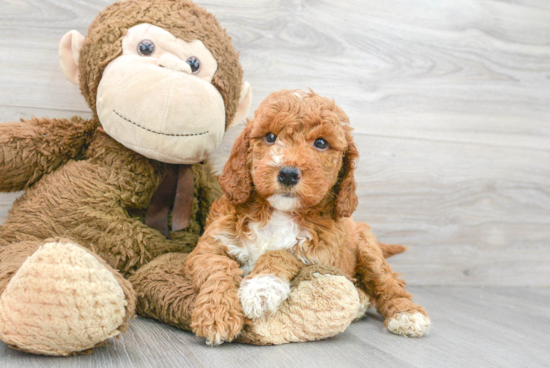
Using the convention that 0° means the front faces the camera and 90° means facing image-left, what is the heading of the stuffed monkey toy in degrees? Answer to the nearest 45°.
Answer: approximately 0°

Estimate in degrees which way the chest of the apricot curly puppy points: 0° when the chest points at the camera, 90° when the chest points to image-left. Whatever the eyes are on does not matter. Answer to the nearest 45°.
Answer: approximately 45°
